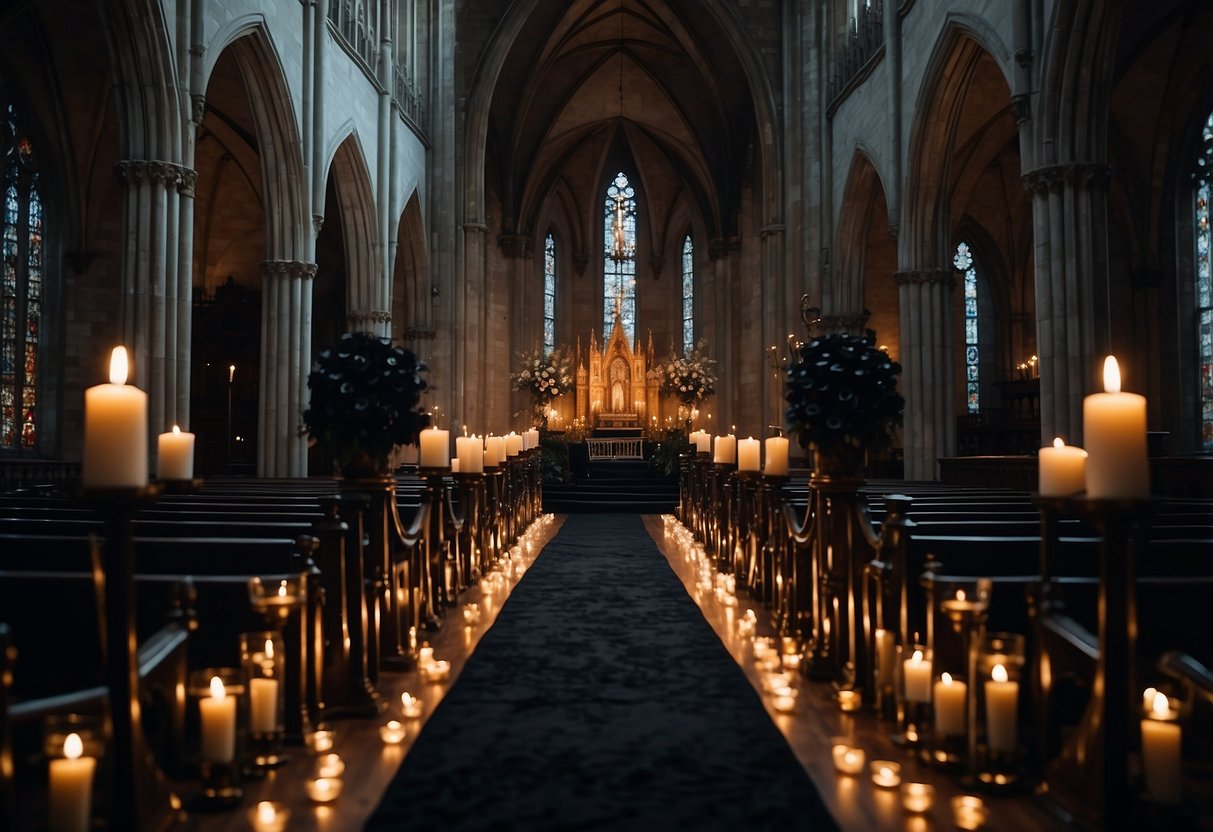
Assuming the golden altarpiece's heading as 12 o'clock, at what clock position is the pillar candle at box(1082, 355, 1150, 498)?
The pillar candle is roughly at 12 o'clock from the golden altarpiece.

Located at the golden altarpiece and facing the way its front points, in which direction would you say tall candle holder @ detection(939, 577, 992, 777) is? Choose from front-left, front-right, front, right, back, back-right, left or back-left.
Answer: front

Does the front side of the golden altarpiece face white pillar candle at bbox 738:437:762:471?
yes

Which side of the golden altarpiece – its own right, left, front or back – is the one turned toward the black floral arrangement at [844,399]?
front

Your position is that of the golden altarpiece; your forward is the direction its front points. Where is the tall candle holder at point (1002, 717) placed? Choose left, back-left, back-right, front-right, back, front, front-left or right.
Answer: front

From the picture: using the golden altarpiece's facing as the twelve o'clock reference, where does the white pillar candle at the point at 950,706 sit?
The white pillar candle is roughly at 12 o'clock from the golden altarpiece.

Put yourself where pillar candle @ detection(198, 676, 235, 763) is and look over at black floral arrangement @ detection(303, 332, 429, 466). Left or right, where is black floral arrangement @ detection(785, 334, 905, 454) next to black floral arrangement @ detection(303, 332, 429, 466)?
right

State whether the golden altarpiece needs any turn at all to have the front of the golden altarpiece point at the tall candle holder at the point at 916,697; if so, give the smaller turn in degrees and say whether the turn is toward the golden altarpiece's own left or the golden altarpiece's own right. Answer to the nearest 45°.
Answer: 0° — it already faces it

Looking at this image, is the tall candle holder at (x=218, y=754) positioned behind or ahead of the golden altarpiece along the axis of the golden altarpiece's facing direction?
ahead

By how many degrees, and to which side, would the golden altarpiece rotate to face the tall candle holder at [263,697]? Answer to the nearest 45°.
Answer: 0° — it already faces it

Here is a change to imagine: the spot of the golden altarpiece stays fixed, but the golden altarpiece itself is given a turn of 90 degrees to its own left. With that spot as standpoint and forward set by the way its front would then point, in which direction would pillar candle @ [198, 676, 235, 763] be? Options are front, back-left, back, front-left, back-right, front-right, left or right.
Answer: right

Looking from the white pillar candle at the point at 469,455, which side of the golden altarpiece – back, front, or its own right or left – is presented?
front

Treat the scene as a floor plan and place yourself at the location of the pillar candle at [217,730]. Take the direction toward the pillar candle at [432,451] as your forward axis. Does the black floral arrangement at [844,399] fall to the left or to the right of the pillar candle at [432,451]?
right

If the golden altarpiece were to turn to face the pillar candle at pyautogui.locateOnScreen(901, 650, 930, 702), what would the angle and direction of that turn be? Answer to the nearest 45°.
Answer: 0° — it already faces it

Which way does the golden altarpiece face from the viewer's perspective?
toward the camera

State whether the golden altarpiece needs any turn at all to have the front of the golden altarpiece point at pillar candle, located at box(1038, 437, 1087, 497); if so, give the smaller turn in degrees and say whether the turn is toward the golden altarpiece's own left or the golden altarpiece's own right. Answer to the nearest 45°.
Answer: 0° — it already faces it

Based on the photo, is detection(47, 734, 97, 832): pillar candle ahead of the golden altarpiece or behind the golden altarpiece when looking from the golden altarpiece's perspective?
ahead
